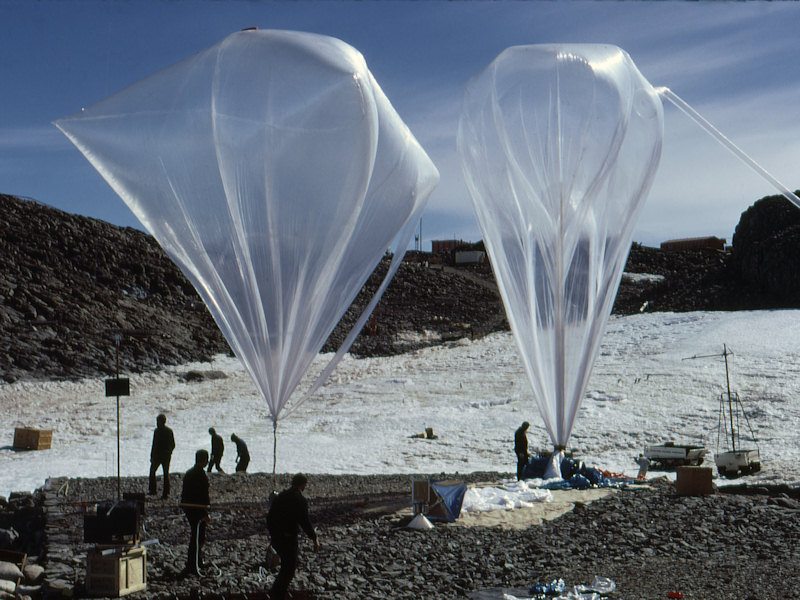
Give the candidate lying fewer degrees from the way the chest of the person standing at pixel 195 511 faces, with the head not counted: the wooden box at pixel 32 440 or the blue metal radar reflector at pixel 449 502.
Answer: the blue metal radar reflector

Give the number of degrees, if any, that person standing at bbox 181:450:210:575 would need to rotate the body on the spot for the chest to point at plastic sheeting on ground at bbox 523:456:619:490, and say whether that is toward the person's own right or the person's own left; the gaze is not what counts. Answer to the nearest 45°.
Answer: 0° — they already face it

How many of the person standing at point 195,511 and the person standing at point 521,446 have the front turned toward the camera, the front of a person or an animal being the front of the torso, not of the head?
0

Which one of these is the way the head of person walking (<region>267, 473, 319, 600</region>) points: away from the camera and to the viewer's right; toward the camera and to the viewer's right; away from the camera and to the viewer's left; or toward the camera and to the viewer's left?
away from the camera and to the viewer's right

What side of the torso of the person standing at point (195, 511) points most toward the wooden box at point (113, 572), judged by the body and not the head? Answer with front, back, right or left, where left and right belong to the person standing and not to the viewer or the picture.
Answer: back

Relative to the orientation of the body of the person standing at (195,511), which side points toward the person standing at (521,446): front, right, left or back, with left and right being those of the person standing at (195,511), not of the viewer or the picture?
front

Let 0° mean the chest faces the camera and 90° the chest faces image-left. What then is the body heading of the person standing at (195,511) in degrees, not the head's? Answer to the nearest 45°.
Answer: approximately 225°
